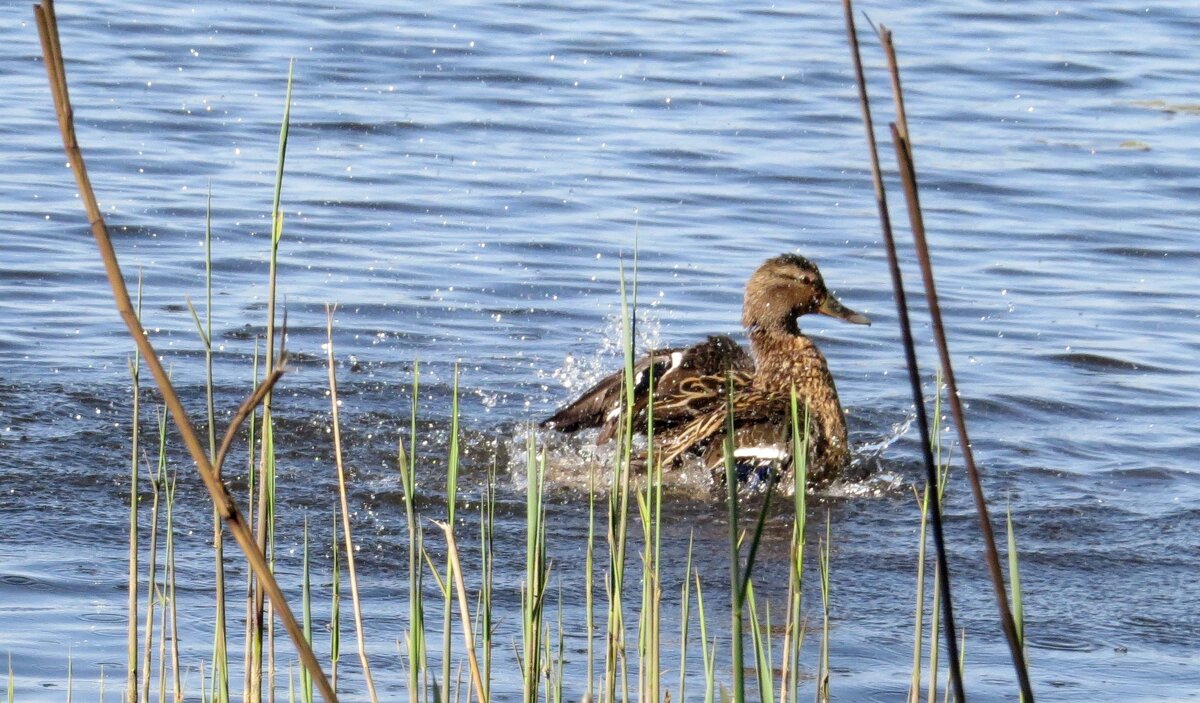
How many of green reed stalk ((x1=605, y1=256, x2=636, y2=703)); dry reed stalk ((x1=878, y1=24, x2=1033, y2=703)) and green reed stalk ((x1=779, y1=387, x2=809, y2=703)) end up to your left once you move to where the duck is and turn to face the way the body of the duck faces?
0

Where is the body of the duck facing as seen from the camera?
to the viewer's right

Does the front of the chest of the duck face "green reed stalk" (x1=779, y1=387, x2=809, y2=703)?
no

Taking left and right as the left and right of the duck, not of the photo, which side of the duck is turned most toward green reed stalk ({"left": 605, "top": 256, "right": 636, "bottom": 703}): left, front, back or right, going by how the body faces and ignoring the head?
right

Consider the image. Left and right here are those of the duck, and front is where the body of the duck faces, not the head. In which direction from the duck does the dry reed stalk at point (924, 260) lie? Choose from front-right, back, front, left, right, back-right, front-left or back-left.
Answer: right

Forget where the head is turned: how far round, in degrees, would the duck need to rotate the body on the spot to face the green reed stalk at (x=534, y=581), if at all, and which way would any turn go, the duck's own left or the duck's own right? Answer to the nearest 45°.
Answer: approximately 90° to the duck's own right

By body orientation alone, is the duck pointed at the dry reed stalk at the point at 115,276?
no

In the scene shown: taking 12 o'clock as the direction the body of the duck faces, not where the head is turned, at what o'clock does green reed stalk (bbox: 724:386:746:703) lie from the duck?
The green reed stalk is roughly at 3 o'clock from the duck.

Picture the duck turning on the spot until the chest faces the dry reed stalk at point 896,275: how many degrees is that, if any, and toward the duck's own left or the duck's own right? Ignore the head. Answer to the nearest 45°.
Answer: approximately 90° to the duck's own right

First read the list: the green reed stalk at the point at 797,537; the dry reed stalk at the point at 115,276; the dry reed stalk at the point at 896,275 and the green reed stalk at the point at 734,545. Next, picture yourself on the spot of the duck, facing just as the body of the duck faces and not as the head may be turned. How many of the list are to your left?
0
